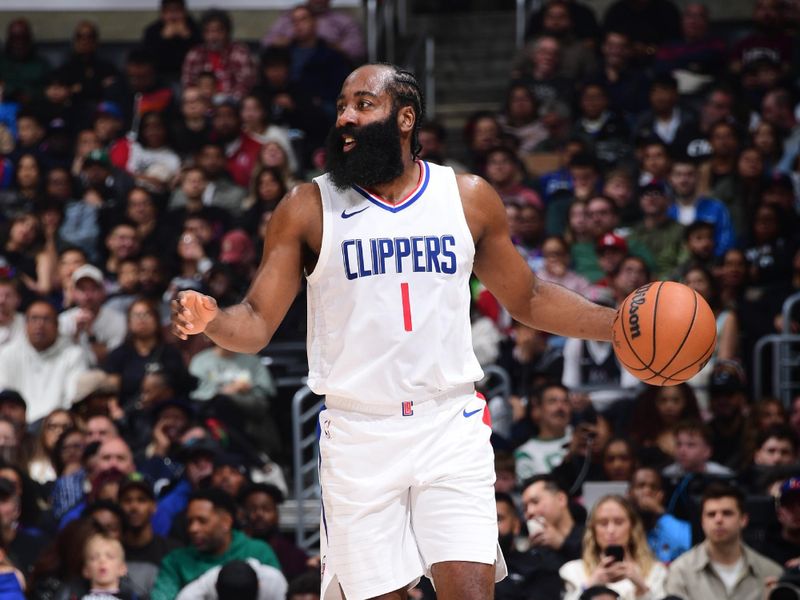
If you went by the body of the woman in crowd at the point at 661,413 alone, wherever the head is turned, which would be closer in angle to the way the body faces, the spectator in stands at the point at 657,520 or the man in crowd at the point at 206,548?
the spectator in stands

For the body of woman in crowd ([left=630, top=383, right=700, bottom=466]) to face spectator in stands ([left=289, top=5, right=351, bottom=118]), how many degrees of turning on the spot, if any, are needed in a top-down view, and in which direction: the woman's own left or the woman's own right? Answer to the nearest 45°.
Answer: approximately 135° to the woman's own right

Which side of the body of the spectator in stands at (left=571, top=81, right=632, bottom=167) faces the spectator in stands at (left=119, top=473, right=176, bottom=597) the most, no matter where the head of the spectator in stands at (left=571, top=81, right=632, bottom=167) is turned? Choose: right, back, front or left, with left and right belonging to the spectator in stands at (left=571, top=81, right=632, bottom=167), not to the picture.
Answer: front

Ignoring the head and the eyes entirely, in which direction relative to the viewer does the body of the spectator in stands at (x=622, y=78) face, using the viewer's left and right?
facing the viewer and to the left of the viewer

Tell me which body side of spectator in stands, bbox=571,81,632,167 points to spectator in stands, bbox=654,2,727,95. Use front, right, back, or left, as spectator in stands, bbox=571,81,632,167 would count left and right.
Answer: back

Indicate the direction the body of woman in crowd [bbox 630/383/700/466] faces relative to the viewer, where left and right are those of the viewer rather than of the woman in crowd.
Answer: facing the viewer

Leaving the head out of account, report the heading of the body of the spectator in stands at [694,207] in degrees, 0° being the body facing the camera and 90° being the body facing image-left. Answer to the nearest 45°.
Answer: approximately 0°

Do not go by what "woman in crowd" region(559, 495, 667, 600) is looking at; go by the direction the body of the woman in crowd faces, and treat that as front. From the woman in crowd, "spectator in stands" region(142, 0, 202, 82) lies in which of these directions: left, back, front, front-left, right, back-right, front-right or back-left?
back-right

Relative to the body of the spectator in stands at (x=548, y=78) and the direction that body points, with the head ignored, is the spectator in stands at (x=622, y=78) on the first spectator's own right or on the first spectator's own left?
on the first spectator's own left

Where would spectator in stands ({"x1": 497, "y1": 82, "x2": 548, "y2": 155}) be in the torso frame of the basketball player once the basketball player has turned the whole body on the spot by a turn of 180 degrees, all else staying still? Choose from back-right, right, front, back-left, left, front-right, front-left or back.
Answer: front

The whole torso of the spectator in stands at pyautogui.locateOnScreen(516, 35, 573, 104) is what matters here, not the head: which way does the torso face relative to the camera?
toward the camera

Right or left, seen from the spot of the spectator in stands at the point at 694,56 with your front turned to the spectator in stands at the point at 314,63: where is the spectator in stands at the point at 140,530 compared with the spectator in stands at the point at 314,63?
left

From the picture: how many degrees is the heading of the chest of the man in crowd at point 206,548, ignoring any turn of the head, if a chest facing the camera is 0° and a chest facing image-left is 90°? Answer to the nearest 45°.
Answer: approximately 45°

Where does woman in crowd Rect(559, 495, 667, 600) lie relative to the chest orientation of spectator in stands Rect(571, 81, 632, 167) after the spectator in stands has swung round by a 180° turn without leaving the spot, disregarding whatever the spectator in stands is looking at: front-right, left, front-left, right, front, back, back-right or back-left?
back-right
